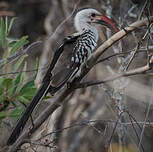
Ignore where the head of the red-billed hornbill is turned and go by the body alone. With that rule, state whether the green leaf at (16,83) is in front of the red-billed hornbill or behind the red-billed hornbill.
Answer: behind

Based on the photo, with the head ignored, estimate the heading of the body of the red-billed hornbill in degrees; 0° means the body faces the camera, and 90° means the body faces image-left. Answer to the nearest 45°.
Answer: approximately 270°

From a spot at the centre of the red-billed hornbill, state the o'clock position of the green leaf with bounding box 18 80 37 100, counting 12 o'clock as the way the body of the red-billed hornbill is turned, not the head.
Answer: The green leaf is roughly at 7 o'clock from the red-billed hornbill.

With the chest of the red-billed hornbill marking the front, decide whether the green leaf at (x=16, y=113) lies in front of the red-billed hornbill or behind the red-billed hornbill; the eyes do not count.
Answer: behind

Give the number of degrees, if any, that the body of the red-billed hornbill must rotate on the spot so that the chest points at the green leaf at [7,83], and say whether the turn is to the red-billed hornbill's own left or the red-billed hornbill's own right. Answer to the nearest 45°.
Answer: approximately 180°
